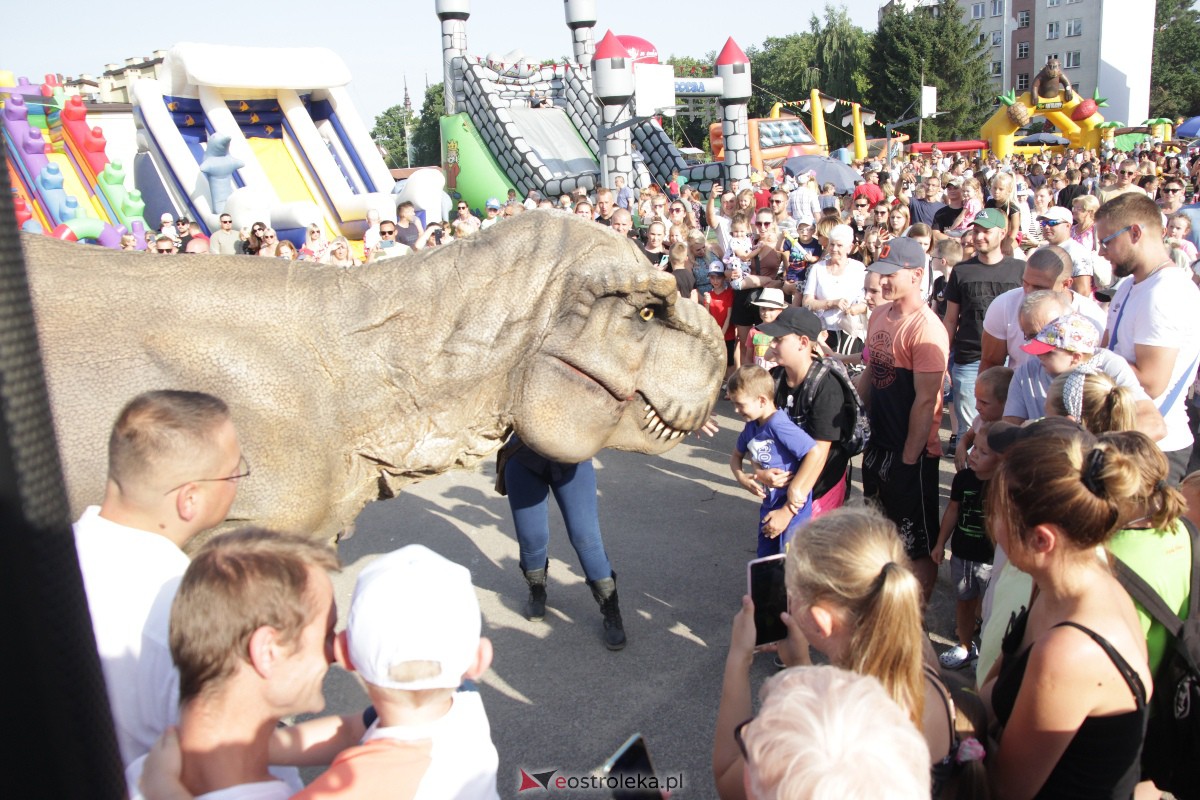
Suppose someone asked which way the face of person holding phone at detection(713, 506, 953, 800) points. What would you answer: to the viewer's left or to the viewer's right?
to the viewer's left

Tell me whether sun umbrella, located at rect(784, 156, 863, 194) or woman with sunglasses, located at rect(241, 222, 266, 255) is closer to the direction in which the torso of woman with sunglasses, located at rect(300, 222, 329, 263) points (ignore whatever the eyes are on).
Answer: the woman with sunglasses

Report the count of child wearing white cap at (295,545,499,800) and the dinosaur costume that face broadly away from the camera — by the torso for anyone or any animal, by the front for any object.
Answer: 1

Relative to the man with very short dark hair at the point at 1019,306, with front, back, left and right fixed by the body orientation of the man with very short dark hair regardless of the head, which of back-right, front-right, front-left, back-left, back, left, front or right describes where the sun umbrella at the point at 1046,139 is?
back-right

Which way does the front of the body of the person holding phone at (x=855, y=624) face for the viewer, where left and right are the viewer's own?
facing away from the viewer and to the left of the viewer

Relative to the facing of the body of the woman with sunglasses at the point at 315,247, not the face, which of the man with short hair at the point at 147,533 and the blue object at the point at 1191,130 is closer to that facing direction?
the man with short hair

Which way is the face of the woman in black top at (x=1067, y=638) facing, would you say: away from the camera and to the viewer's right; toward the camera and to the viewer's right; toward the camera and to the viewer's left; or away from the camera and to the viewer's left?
away from the camera and to the viewer's left

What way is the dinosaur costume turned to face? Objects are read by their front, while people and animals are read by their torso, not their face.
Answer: to the viewer's right

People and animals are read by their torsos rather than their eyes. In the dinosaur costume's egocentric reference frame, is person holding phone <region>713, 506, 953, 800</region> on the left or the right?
on its right

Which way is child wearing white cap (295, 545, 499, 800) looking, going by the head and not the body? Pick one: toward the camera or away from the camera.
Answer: away from the camera

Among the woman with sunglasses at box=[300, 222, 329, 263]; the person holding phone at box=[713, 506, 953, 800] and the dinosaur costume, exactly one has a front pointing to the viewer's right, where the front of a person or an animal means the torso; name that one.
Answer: the dinosaur costume

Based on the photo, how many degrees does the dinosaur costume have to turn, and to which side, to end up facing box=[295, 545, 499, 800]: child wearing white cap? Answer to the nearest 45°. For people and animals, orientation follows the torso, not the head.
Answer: approximately 90° to its right

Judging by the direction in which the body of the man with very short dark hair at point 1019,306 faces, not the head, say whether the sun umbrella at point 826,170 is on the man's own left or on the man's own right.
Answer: on the man's own right

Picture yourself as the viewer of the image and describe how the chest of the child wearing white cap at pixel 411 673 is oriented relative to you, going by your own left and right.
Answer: facing away from the viewer
